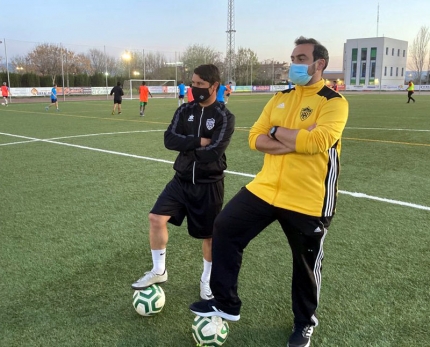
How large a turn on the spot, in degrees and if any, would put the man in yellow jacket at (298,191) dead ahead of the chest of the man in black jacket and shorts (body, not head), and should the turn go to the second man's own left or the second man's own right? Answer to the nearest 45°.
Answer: approximately 90° to the second man's own left

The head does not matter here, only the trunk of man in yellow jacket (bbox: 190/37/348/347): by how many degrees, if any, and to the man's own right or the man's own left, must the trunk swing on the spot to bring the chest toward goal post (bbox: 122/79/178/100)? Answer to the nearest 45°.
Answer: approximately 135° to the man's own right

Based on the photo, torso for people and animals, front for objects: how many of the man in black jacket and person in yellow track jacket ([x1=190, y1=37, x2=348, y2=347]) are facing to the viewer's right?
0

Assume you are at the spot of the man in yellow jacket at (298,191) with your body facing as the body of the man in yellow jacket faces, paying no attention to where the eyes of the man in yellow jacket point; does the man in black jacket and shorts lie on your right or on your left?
on your right

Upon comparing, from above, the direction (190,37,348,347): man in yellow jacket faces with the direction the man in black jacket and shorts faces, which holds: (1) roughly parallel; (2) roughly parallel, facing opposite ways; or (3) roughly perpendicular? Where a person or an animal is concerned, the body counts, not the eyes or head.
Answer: roughly parallel

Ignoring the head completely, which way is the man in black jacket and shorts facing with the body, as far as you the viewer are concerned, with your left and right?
facing the viewer and to the left of the viewer

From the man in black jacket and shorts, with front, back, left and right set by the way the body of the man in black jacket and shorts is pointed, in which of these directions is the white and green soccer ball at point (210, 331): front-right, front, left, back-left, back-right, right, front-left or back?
front-left

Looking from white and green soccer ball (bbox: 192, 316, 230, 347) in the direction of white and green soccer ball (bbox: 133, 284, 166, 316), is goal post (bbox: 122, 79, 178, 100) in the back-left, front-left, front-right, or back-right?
front-right
